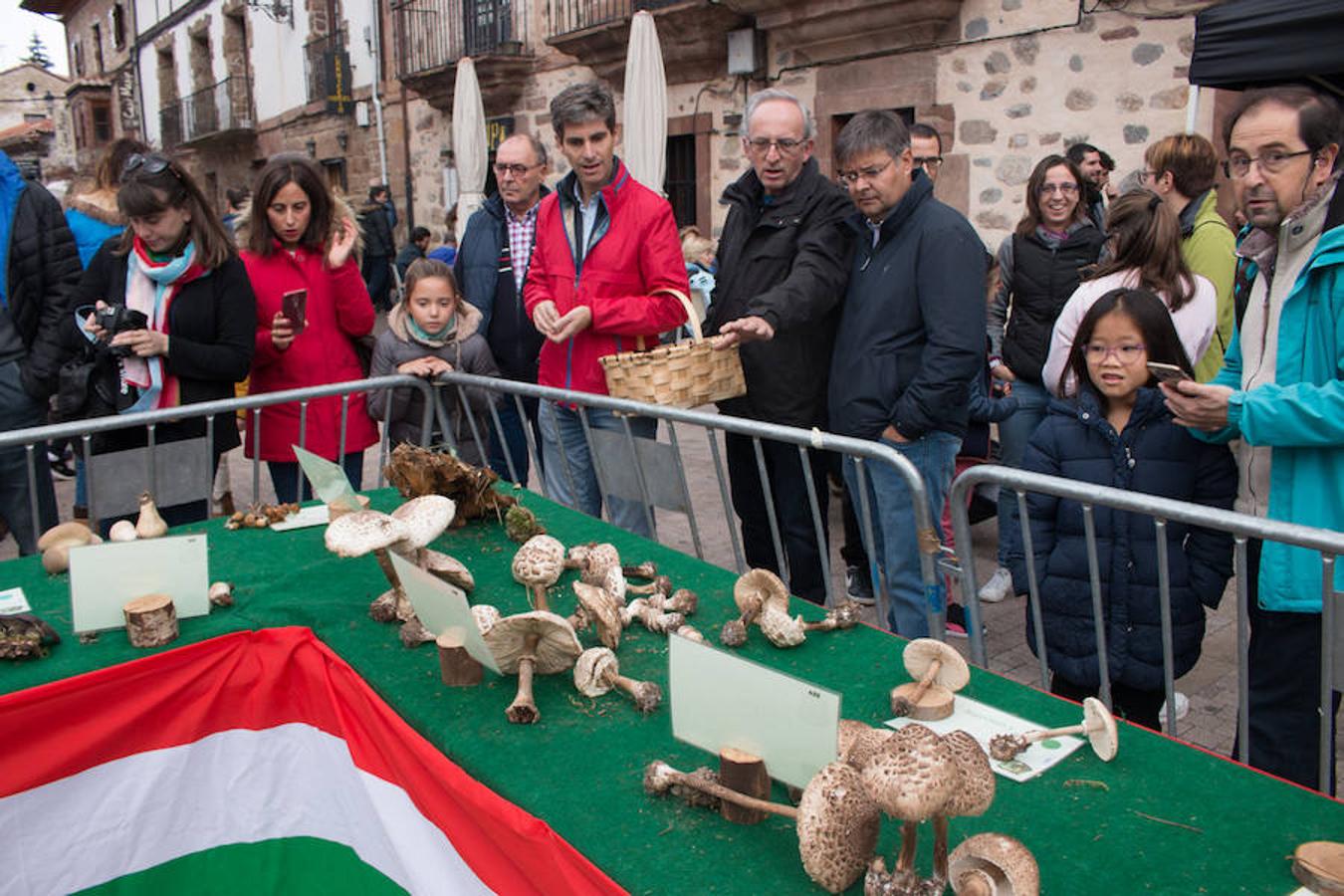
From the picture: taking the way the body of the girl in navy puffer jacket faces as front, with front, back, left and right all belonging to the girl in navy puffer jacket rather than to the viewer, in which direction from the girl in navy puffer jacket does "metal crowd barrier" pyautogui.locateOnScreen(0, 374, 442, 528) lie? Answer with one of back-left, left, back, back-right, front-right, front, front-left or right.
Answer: right

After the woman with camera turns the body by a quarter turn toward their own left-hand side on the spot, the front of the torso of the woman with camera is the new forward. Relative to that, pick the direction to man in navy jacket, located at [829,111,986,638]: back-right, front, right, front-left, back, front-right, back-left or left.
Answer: front

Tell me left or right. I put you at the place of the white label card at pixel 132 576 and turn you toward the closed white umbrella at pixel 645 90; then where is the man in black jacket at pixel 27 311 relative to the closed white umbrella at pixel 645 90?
left

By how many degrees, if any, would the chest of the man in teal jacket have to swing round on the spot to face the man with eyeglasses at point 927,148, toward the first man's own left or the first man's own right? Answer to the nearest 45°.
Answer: approximately 90° to the first man's own right

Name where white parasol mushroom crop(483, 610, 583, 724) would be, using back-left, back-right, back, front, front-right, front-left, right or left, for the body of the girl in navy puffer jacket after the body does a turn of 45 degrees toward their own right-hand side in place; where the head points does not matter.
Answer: front

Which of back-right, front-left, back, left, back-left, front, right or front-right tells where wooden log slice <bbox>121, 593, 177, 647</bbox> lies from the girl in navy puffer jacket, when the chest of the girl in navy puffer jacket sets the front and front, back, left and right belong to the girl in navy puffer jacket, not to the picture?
front-right

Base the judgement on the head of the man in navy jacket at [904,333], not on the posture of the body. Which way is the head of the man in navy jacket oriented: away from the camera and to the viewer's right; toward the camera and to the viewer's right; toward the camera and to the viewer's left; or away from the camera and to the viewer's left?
toward the camera and to the viewer's left

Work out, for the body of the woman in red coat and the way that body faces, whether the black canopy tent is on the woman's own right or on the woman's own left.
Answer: on the woman's own left

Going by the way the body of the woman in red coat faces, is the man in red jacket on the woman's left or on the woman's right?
on the woman's left
